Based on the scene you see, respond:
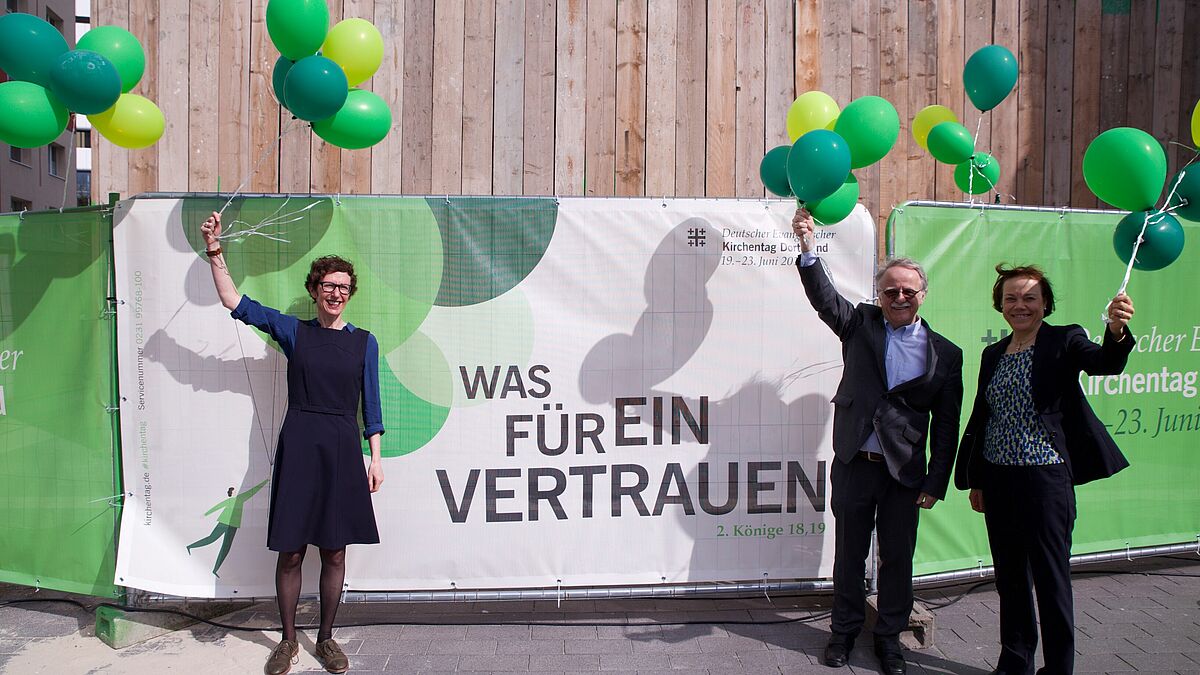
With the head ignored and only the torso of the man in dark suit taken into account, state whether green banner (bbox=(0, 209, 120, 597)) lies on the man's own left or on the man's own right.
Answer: on the man's own right

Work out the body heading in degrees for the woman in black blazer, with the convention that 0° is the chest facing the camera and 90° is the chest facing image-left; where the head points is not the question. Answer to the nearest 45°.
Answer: approximately 0°

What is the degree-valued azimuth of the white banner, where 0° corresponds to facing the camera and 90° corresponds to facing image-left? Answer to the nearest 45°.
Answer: approximately 0°

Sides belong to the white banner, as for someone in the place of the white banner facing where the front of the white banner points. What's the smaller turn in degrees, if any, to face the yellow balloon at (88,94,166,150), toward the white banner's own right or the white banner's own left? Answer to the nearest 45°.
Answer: approximately 90° to the white banner's own right

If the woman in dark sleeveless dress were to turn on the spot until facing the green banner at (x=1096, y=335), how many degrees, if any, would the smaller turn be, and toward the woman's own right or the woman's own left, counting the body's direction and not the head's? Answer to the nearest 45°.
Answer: approximately 90° to the woman's own left
